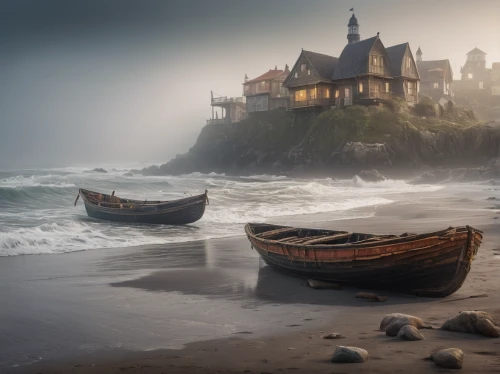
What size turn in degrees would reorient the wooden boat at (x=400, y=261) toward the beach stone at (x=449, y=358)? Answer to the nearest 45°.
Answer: approximately 45° to its right

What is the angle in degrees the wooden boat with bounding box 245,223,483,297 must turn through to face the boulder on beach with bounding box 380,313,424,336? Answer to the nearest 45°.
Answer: approximately 45° to its right

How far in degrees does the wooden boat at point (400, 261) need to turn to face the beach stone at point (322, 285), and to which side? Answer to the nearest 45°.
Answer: approximately 180°

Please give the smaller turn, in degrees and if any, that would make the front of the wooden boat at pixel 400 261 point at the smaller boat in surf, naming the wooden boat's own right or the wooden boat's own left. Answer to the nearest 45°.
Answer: approximately 180°

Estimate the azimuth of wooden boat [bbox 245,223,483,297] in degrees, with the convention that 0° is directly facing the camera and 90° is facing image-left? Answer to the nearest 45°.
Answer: approximately 315°
